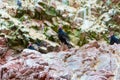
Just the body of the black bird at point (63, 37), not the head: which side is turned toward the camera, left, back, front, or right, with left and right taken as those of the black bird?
left
